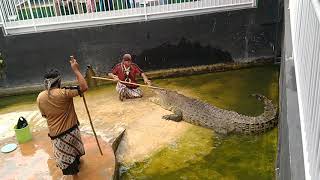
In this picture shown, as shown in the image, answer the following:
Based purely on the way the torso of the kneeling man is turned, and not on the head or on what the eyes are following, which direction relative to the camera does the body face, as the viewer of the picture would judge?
toward the camera

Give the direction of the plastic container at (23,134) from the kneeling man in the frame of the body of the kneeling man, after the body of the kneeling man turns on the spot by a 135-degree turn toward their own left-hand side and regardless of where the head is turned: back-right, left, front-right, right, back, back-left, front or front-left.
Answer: back

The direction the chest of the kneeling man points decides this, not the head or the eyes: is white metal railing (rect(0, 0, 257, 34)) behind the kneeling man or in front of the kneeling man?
behind

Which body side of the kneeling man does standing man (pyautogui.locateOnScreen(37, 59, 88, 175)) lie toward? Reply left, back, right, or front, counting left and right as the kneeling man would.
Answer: front

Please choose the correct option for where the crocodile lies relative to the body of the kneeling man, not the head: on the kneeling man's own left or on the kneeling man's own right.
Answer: on the kneeling man's own left
